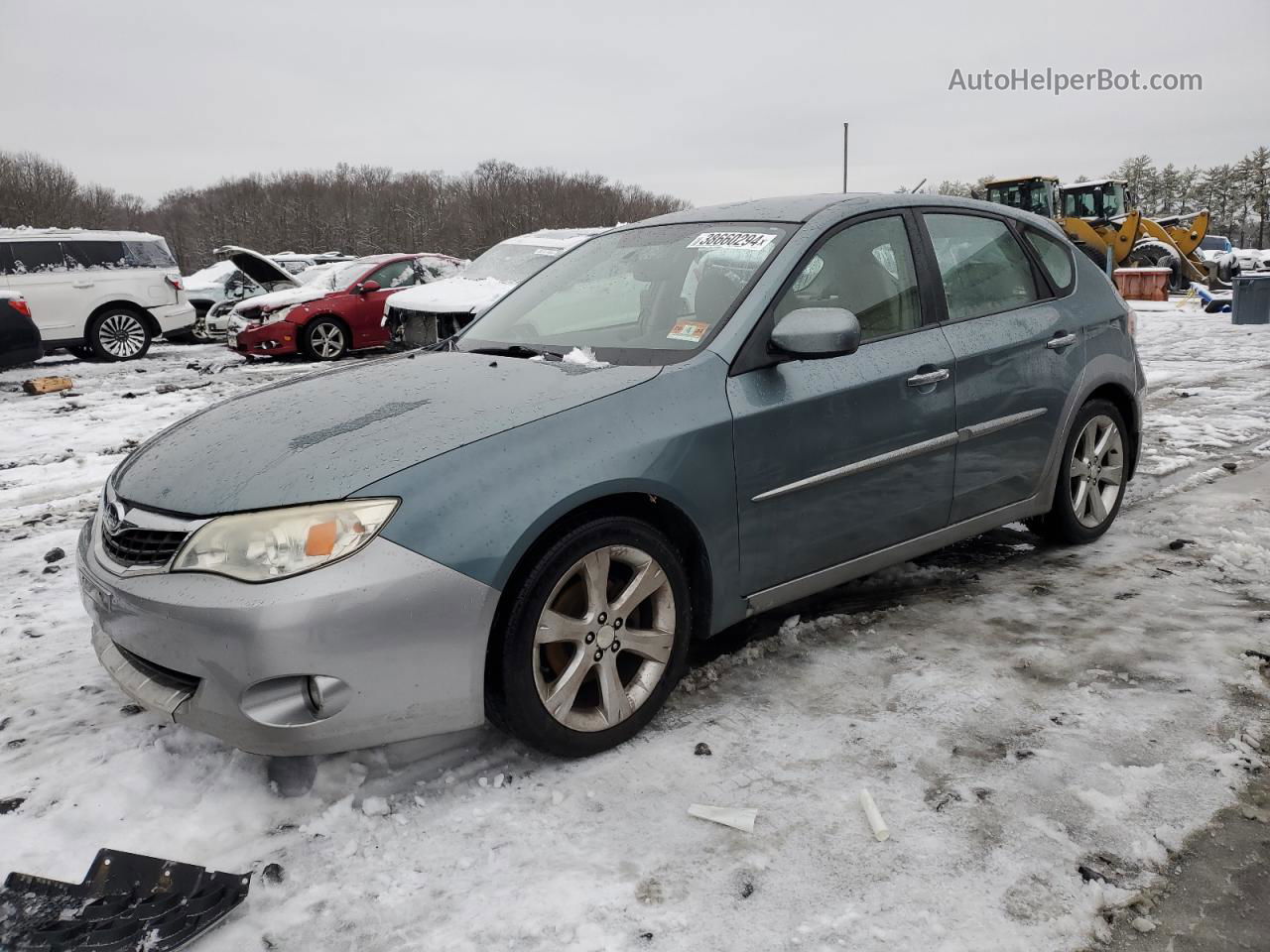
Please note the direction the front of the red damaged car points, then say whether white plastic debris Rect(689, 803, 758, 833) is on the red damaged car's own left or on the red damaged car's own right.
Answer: on the red damaged car's own left

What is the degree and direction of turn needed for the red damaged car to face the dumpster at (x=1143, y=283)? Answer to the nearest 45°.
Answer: approximately 135° to its left

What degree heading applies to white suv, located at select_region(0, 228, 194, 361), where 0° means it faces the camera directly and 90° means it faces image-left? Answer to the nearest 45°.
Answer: approximately 90°

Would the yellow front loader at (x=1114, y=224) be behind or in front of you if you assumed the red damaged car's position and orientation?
behind

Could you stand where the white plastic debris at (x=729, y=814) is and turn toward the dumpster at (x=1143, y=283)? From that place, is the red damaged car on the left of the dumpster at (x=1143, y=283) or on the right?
left

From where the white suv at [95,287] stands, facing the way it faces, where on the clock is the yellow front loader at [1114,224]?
The yellow front loader is roughly at 6 o'clock from the white suv.

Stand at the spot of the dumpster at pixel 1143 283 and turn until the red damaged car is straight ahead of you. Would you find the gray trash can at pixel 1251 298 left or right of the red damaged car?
left

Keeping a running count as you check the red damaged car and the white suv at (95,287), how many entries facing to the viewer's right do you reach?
0

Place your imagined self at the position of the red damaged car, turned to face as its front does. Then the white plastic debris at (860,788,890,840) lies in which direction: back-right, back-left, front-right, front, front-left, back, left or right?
front-left

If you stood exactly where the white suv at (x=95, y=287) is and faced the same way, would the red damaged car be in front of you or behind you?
behind

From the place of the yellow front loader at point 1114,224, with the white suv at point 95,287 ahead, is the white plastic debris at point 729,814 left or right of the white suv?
left

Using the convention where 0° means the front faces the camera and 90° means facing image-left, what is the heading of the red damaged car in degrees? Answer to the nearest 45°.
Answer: approximately 45°

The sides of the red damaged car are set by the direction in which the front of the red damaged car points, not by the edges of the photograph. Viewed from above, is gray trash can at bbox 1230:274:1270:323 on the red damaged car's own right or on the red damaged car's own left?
on the red damaged car's own left
